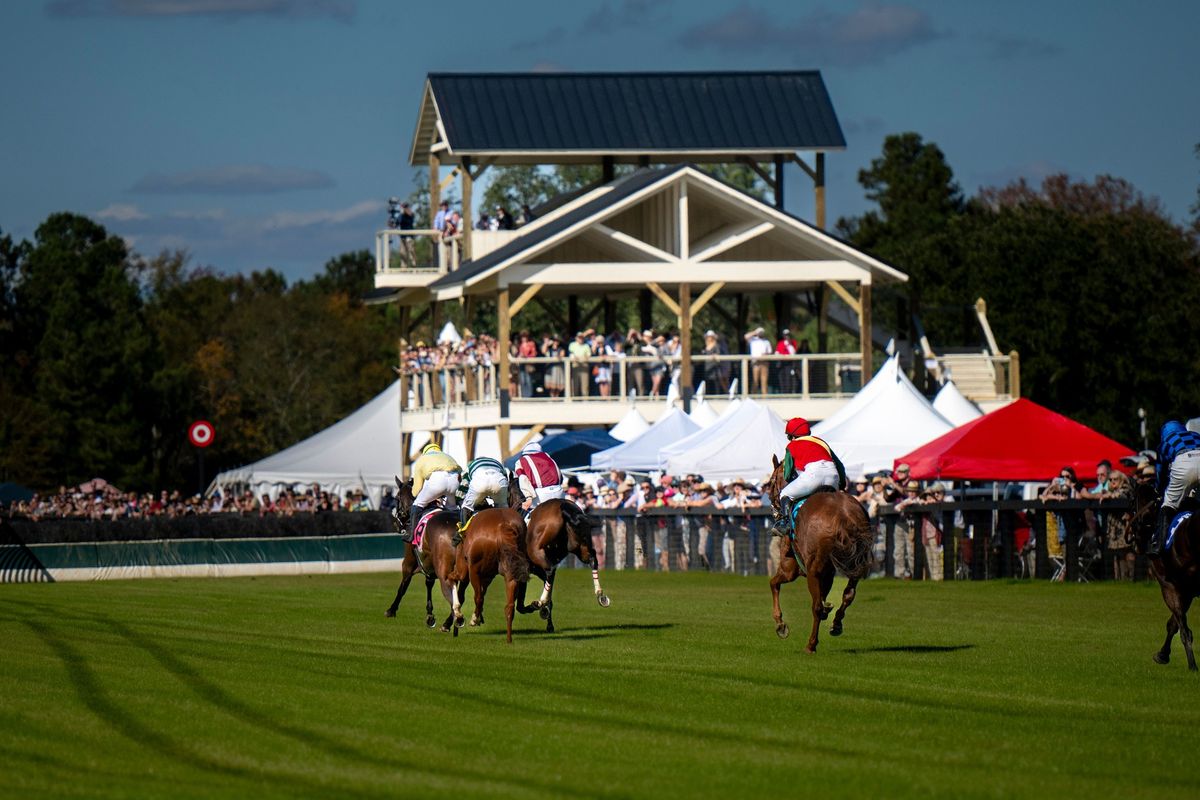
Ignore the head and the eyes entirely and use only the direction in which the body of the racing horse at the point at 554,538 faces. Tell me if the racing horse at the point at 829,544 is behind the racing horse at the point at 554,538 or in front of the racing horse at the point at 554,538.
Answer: behind

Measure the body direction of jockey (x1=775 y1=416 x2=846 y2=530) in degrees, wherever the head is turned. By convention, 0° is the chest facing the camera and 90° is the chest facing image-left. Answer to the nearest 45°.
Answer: approximately 135°

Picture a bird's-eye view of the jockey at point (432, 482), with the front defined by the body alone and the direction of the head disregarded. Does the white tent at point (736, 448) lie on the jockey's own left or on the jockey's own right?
on the jockey's own right

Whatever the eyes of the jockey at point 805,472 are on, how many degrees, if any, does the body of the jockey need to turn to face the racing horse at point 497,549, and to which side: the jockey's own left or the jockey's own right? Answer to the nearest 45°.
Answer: approximately 45° to the jockey's own left

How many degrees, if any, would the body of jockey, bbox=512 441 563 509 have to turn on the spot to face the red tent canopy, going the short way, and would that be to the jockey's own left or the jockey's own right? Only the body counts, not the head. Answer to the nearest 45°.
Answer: approximately 90° to the jockey's own right

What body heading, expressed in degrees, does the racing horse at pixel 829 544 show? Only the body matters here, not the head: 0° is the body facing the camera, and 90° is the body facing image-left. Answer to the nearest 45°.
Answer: approximately 135°
